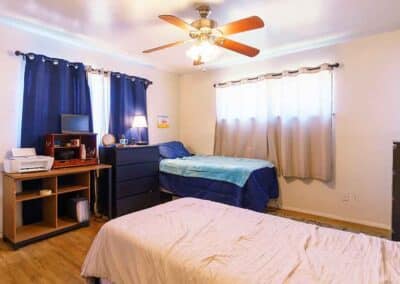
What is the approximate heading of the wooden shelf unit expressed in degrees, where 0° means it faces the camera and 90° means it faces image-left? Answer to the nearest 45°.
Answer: approximately 315°

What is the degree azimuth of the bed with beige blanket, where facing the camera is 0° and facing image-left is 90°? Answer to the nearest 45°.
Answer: approximately 135°

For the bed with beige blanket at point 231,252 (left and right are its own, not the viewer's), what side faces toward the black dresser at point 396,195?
right

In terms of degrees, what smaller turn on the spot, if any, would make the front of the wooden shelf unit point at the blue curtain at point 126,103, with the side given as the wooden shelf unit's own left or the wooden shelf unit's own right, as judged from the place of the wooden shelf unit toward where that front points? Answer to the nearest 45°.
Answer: approximately 90° to the wooden shelf unit's own left

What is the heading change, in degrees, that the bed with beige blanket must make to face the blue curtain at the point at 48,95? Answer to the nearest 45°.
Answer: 0° — it already faces it

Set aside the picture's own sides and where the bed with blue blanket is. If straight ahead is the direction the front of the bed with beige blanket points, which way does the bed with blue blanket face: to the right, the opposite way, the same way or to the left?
the opposite way

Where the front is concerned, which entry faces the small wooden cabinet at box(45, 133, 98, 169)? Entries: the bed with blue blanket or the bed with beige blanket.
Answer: the bed with beige blanket

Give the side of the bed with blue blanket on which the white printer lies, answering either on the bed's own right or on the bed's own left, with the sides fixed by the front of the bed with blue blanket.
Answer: on the bed's own right
